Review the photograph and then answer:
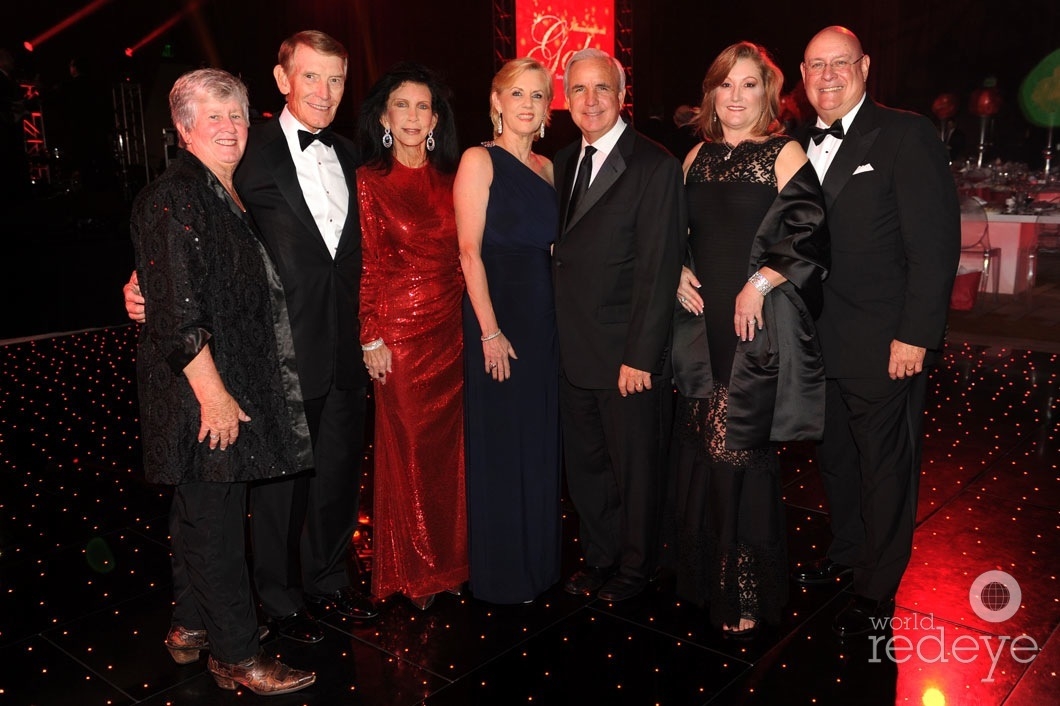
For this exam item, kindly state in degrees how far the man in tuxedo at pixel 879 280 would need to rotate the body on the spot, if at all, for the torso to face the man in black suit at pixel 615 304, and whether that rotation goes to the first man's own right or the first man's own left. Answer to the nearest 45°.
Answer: approximately 45° to the first man's own right

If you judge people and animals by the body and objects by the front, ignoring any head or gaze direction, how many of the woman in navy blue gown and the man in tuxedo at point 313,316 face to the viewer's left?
0

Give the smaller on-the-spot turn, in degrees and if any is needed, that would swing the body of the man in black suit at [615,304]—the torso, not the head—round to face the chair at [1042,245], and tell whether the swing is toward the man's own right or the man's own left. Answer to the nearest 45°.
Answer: approximately 180°

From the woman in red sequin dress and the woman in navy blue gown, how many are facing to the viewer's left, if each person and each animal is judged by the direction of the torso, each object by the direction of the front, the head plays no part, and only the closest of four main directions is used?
0

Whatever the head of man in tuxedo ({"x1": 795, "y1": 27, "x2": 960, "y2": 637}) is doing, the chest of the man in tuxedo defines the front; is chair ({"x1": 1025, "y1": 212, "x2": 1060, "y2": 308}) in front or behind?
behind

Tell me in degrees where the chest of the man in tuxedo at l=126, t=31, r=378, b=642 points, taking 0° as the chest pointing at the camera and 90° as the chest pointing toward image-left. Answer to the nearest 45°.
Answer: approximately 315°

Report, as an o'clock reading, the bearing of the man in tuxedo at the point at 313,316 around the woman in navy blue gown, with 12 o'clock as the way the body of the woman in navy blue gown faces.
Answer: The man in tuxedo is roughly at 4 o'clock from the woman in navy blue gown.

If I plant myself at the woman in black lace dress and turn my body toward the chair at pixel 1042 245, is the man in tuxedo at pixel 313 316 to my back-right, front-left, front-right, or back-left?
back-left

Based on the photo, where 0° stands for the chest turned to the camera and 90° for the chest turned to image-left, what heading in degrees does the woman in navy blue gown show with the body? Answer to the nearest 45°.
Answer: approximately 315°

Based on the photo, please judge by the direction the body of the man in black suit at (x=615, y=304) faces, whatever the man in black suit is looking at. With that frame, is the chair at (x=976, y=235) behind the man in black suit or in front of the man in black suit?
behind

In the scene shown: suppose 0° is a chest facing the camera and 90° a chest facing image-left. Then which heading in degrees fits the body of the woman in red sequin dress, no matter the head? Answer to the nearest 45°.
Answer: approximately 0°
